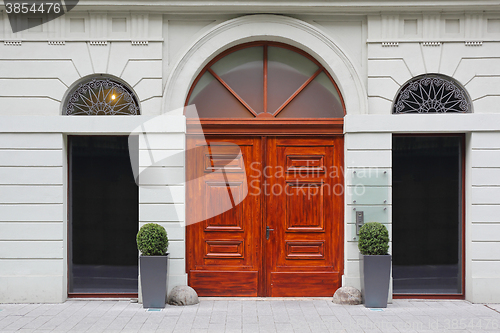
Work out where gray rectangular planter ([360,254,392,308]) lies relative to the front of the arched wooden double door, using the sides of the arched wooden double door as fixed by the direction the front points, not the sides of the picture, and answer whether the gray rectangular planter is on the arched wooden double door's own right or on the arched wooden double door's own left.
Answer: on the arched wooden double door's own left

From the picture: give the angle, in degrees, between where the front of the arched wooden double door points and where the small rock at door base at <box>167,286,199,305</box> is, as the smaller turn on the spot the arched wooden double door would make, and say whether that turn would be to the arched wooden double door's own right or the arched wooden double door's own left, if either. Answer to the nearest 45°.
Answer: approximately 45° to the arched wooden double door's own right

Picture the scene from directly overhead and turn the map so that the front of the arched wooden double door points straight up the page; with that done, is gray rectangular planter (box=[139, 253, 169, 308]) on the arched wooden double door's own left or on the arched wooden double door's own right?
on the arched wooden double door's own right

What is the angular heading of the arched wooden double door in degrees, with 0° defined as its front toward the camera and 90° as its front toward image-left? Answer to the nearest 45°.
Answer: approximately 0°

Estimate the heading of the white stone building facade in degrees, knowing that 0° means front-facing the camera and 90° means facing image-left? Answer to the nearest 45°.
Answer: approximately 0°
